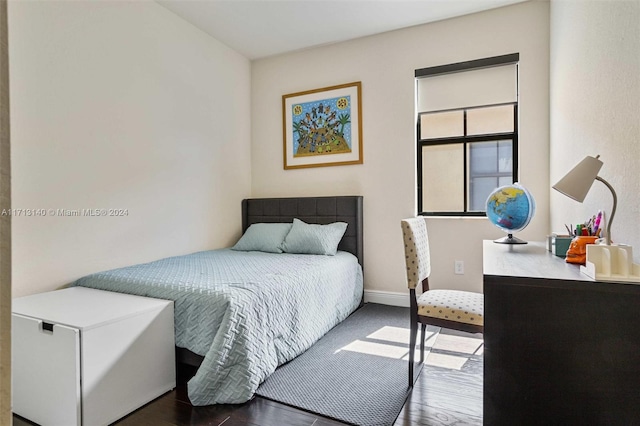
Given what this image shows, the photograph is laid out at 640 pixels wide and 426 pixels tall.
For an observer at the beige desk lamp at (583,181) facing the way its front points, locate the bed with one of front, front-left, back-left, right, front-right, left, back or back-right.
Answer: front

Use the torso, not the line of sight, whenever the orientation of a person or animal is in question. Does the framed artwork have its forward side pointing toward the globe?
no

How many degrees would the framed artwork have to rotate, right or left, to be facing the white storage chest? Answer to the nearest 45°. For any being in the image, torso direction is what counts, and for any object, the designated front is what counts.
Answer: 0° — it already faces it

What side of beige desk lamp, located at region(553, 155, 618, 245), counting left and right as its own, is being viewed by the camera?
left

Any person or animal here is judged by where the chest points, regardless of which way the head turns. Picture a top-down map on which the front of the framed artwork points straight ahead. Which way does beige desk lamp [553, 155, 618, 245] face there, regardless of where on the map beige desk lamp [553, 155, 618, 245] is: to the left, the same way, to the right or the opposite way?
to the right

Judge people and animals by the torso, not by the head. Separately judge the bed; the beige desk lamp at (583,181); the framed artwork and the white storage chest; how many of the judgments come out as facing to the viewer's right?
0

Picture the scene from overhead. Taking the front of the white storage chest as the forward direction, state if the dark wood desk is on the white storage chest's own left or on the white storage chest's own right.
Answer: on the white storage chest's own left

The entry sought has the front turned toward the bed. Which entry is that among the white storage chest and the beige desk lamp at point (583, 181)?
the beige desk lamp

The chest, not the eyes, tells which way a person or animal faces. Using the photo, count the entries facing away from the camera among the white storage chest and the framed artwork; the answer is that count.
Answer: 0

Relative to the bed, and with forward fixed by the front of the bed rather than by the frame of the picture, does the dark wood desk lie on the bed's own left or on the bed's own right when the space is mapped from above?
on the bed's own left

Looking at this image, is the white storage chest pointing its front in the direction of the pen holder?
no

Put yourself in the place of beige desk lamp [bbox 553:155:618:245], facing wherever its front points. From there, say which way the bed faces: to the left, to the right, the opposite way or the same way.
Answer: to the left

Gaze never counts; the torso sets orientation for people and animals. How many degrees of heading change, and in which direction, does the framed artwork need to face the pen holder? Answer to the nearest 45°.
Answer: approximately 45° to its left

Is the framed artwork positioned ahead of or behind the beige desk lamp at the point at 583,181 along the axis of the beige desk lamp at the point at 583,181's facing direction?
ahead

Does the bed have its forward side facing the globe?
no

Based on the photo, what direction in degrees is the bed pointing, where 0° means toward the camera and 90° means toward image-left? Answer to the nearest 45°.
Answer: approximately 45°

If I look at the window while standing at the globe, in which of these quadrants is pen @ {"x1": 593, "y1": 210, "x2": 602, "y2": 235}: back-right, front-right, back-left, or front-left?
back-right

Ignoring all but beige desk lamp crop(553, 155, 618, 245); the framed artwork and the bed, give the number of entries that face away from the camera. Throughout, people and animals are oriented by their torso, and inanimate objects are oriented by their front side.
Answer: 0

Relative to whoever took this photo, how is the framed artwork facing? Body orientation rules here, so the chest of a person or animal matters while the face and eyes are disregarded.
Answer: facing the viewer and to the left of the viewer

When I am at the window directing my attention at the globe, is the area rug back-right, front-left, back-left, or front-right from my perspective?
front-right
